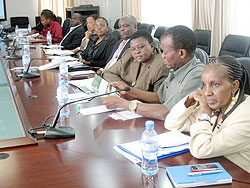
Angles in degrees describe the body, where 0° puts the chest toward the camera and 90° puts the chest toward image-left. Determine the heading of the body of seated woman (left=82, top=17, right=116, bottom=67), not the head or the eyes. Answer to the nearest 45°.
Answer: approximately 45°

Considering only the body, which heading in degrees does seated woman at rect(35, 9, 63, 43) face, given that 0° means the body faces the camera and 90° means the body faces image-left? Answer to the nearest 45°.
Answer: approximately 90°

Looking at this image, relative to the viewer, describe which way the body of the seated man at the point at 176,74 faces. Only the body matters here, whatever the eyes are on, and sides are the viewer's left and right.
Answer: facing to the left of the viewer

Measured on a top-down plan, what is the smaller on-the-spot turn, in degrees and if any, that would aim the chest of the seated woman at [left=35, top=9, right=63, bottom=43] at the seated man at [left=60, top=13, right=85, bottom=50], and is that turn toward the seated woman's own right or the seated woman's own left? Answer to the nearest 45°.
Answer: approximately 90° to the seated woman's own left

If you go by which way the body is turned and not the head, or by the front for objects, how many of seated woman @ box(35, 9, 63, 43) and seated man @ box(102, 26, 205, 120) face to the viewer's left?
2
